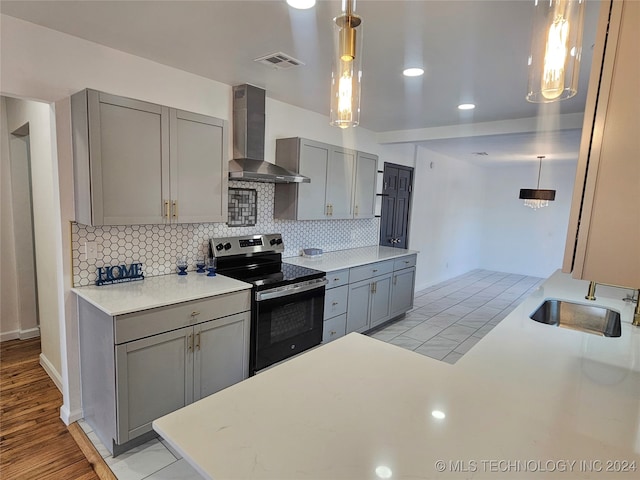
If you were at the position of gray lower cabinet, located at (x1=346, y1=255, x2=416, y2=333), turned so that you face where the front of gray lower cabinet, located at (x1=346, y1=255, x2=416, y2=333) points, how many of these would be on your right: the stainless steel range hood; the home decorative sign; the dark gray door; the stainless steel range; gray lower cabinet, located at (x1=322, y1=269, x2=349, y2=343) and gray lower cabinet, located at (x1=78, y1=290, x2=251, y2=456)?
5

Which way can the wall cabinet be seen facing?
to the viewer's left

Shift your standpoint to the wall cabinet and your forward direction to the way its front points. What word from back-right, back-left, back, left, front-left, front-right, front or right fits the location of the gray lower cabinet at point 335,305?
front-right

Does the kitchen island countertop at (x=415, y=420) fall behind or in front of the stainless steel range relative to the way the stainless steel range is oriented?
in front

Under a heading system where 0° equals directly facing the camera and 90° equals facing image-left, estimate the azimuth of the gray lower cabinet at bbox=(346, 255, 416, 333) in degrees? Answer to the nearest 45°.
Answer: approximately 315°

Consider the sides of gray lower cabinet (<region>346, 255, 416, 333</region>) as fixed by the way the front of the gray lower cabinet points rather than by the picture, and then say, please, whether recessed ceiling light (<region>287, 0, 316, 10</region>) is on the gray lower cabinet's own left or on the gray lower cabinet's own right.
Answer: on the gray lower cabinet's own right

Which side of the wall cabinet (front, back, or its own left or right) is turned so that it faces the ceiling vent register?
front

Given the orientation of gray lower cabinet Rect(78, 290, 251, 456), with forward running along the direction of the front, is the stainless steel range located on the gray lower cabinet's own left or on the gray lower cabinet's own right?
on the gray lower cabinet's own left

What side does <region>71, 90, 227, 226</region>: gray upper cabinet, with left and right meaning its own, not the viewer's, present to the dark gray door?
left

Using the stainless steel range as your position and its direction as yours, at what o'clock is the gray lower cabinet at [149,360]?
The gray lower cabinet is roughly at 3 o'clock from the stainless steel range.
